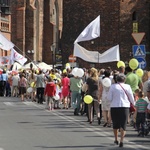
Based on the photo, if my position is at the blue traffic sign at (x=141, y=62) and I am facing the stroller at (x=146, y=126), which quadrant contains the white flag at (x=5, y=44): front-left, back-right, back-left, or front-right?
back-right

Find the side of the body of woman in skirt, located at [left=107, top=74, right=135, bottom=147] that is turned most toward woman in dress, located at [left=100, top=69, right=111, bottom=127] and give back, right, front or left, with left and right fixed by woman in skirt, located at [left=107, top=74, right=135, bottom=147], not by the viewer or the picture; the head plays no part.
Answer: front

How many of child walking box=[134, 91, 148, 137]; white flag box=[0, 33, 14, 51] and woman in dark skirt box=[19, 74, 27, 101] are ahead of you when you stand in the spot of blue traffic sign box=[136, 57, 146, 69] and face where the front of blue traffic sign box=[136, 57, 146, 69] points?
1

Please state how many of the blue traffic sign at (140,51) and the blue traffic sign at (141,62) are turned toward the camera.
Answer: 2
